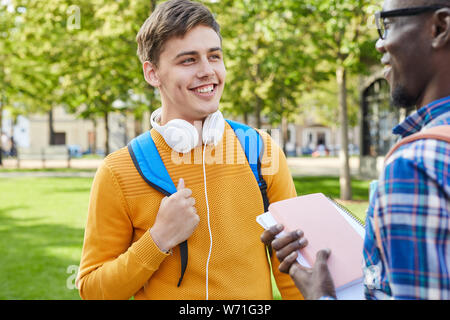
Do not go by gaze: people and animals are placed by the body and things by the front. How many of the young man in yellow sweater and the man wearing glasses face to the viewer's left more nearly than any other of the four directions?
1

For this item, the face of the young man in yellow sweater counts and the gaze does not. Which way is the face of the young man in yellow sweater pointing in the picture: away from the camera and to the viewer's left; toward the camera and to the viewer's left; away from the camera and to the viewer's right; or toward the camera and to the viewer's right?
toward the camera and to the viewer's right

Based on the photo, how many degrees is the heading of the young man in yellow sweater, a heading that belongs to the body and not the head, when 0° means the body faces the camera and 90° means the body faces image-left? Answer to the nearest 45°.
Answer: approximately 315°

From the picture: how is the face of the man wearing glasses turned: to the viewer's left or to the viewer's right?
to the viewer's left

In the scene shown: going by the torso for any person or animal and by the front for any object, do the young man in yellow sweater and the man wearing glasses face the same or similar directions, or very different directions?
very different directions

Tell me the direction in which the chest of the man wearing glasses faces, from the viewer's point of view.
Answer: to the viewer's left

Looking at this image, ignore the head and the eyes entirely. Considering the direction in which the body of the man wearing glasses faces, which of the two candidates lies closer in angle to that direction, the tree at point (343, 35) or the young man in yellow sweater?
the young man in yellow sweater

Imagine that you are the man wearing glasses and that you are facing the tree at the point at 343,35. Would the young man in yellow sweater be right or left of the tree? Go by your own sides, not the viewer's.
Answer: left

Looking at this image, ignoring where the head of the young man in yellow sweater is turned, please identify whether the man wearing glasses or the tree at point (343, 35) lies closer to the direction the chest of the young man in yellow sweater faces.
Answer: the man wearing glasses

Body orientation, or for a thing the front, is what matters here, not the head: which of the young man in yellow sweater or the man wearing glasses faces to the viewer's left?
the man wearing glasses

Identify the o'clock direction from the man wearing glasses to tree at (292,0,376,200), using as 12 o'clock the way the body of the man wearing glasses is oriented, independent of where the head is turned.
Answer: The tree is roughly at 3 o'clock from the man wearing glasses.
